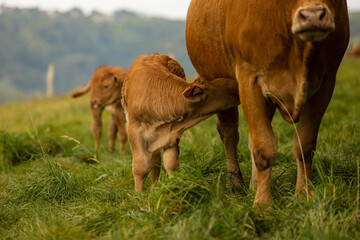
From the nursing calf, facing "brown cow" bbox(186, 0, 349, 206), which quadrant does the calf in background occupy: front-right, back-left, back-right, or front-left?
back-left
